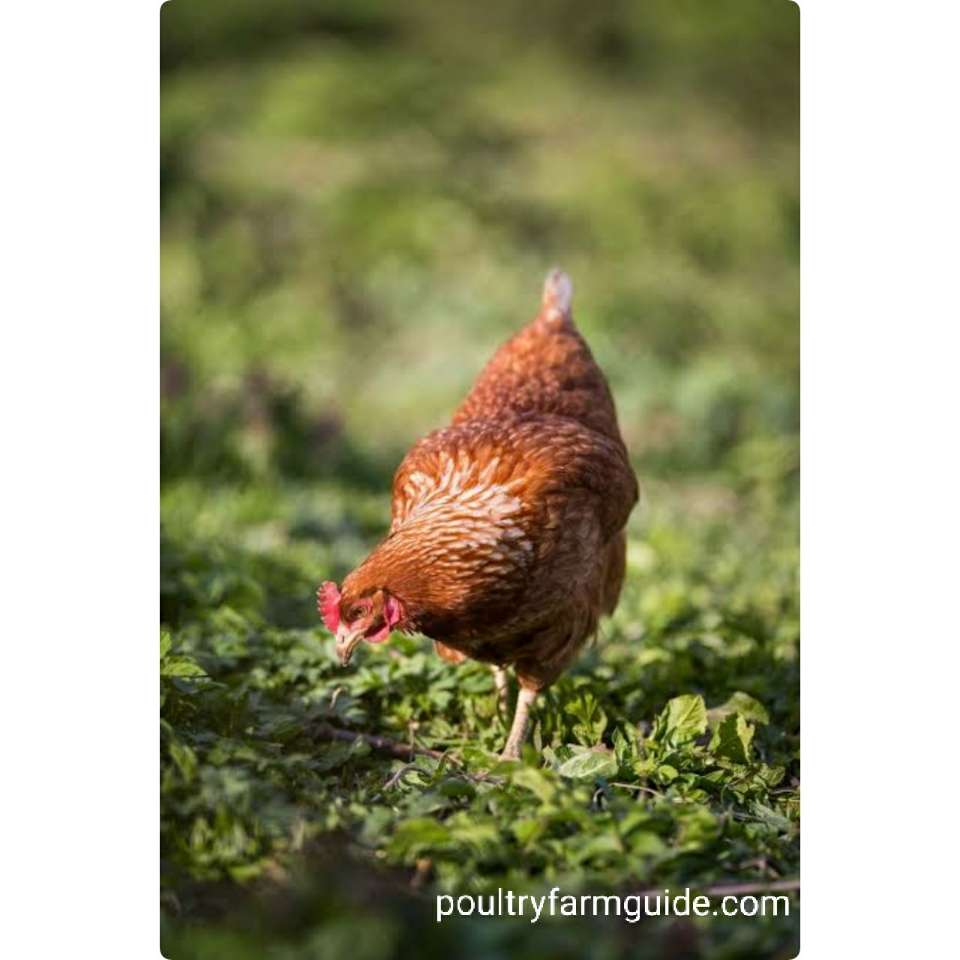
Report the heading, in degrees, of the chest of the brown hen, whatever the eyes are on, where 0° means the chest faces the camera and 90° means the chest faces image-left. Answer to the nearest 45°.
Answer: approximately 45°

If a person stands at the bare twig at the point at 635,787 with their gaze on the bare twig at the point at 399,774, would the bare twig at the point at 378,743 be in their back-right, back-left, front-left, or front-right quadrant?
front-right
